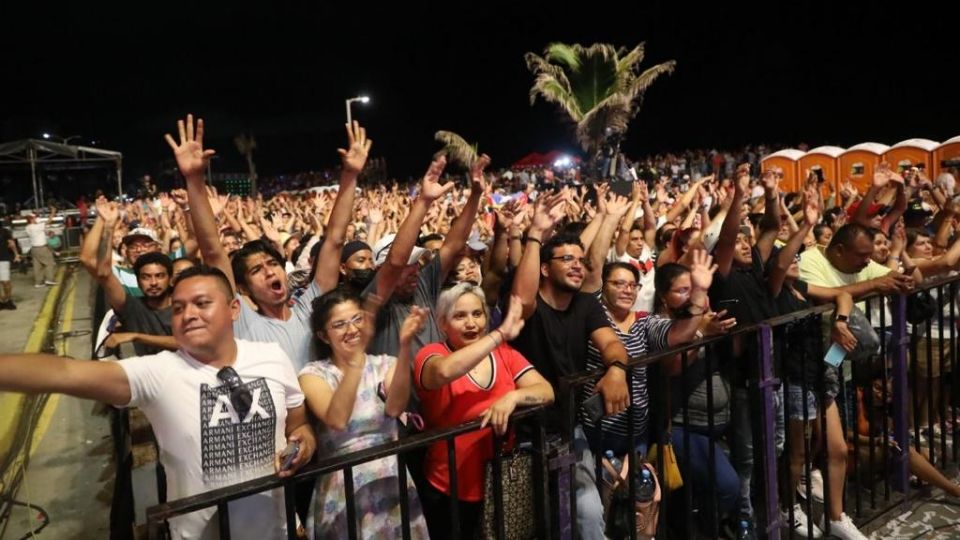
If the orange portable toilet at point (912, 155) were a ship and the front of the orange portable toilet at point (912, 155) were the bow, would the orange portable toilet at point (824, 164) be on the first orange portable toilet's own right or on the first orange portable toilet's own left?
on the first orange portable toilet's own right

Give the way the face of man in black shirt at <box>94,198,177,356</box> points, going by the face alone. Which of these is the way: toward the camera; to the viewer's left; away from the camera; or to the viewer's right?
toward the camera

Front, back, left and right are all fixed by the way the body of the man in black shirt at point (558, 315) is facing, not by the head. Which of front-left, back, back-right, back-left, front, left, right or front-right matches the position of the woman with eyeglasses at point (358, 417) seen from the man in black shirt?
right

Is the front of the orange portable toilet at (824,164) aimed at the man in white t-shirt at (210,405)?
yes

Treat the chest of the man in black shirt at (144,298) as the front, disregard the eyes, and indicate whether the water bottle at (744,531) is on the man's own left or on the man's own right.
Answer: on the man's own left

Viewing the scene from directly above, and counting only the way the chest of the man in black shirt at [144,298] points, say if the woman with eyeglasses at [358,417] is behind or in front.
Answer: in front

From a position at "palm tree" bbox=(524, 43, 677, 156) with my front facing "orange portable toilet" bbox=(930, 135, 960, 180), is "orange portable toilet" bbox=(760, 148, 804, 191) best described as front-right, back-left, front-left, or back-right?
front-left

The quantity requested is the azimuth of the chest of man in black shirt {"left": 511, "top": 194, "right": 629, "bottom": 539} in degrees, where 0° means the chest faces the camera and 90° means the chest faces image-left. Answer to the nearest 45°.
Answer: approximately 315°

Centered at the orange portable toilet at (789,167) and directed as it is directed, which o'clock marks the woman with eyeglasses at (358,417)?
The woman with eyeglasses is roughly at 12 o'clock from the orange portable toilet.

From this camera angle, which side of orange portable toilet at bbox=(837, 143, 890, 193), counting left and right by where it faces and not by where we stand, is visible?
front

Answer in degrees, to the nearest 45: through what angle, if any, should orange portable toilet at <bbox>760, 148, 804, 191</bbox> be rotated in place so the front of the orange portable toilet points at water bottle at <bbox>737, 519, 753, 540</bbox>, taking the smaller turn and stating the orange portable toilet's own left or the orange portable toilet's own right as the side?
0° — it already faces it

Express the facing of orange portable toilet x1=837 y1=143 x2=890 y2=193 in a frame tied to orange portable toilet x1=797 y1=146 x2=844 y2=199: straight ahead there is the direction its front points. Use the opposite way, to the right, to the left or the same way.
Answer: the same way

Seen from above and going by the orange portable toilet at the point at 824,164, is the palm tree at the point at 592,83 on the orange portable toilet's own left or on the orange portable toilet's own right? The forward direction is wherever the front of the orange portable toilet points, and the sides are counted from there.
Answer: on the orange portable toilet's own right

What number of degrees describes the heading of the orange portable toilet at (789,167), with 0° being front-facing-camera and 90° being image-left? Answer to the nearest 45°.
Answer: approximately 0°

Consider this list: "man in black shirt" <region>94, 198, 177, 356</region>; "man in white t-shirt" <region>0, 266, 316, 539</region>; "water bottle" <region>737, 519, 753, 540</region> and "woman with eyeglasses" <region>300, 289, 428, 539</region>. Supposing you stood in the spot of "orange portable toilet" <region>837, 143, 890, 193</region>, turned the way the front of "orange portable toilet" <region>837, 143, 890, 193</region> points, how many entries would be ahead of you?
4
